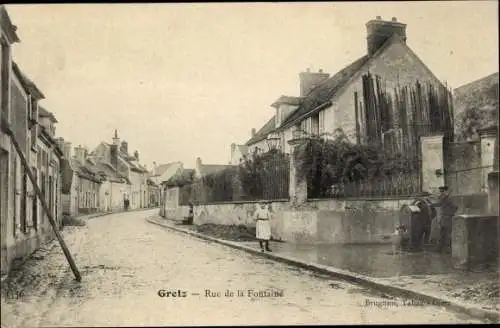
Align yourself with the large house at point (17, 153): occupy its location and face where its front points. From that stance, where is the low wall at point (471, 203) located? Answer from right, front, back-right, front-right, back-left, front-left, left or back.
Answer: front

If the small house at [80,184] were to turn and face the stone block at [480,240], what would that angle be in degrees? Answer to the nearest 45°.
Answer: approximately 45° to its right

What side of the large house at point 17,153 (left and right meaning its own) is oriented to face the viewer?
right

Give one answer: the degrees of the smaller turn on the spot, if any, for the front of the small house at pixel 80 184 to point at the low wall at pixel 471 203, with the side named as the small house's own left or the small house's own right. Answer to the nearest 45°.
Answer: approximately 45° to the small house's own right

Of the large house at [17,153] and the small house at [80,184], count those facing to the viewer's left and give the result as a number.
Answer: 0

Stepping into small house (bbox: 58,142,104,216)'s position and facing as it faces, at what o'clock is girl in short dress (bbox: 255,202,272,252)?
The girl in short dress is roughly at 1 o'clock from the small house.

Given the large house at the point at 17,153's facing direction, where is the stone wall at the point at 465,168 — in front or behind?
in front

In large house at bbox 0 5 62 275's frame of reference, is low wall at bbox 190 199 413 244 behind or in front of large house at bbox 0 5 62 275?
in front

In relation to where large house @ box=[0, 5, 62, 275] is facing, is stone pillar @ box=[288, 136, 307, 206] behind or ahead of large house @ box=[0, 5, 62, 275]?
ahead

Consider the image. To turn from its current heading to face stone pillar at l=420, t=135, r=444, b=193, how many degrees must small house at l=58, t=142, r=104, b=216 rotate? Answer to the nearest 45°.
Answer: approximately 45° to its right

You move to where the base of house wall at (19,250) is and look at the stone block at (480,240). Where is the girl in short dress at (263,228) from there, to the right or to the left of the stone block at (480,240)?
left

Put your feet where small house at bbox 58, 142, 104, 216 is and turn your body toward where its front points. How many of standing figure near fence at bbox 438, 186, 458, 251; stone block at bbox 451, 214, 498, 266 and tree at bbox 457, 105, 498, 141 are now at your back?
0

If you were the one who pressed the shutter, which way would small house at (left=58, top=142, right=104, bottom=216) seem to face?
facing the viewer and to the right of the viewer

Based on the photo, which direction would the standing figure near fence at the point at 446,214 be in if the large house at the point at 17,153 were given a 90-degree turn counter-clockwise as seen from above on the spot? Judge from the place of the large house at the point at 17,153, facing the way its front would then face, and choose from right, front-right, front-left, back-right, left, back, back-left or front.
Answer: right
